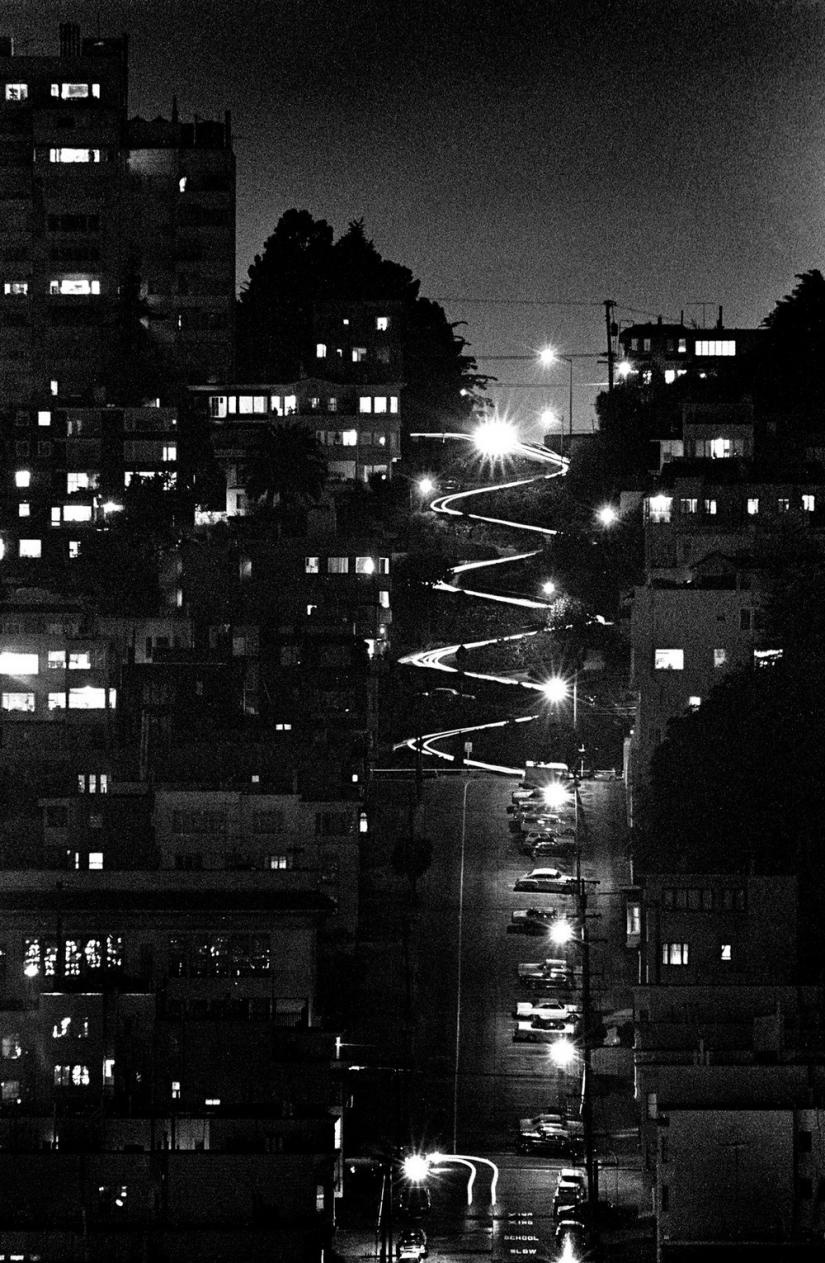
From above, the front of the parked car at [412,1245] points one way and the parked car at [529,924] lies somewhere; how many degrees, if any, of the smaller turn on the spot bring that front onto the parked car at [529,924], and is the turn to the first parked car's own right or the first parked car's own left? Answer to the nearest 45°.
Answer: approximately 180°

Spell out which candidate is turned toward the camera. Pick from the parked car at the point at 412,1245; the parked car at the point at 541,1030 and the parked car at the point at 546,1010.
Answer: the parked car at the point at 412,1245

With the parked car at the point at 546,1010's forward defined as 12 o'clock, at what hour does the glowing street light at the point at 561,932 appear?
The glowing street light is roughly at 9 o'clock from the parked car.

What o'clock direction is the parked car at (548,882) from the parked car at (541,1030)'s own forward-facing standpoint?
the parked car at (548,882) is roughly at 9 o'clock from the parked car at (541,1030).

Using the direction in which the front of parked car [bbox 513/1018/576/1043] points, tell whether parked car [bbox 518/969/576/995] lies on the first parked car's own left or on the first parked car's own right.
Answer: on the first parked car's own left

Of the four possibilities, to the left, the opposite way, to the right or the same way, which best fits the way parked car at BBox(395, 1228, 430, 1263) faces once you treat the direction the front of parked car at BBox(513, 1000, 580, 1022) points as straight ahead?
to the right

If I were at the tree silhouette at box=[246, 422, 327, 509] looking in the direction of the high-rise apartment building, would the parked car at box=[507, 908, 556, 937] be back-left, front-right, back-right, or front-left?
back-left

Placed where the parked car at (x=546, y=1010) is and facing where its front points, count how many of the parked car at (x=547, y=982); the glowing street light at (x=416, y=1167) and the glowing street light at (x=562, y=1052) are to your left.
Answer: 1

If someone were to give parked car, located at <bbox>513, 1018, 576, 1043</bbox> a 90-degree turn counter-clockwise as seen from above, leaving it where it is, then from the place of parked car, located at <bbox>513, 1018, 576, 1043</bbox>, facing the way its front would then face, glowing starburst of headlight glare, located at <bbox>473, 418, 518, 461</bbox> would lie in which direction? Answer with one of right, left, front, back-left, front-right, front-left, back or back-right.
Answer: front

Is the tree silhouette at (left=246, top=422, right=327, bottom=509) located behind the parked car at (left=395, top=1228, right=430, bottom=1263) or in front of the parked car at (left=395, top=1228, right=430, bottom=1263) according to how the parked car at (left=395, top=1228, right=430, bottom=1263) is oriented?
behind

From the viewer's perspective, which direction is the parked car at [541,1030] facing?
to the viewer's right

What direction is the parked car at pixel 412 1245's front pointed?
toward the camera

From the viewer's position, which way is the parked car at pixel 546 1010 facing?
facing to the right of the viewer

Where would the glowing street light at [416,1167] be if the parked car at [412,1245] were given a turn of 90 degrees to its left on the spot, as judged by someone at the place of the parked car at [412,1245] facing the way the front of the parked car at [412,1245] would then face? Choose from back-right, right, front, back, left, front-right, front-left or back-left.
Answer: left

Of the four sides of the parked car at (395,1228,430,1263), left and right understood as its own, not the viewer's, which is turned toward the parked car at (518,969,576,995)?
back

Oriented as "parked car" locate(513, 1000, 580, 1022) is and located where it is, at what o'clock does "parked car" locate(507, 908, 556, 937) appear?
"parked car" locate(507, 908, 556, 937) is roughly at 9 o'clock from "parked car" locate(513, 1000, 580, 1022).

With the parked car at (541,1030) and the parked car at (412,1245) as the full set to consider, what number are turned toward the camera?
1
